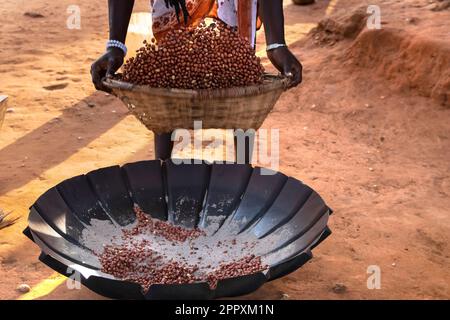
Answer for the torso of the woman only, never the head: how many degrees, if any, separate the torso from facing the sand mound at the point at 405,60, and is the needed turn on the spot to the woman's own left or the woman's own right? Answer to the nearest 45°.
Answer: approximately 135° to the woman's own left

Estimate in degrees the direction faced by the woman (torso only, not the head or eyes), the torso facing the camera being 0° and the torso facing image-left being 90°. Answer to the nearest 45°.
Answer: approximately 0°

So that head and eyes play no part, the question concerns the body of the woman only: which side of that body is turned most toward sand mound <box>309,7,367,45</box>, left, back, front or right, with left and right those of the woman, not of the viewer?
back
